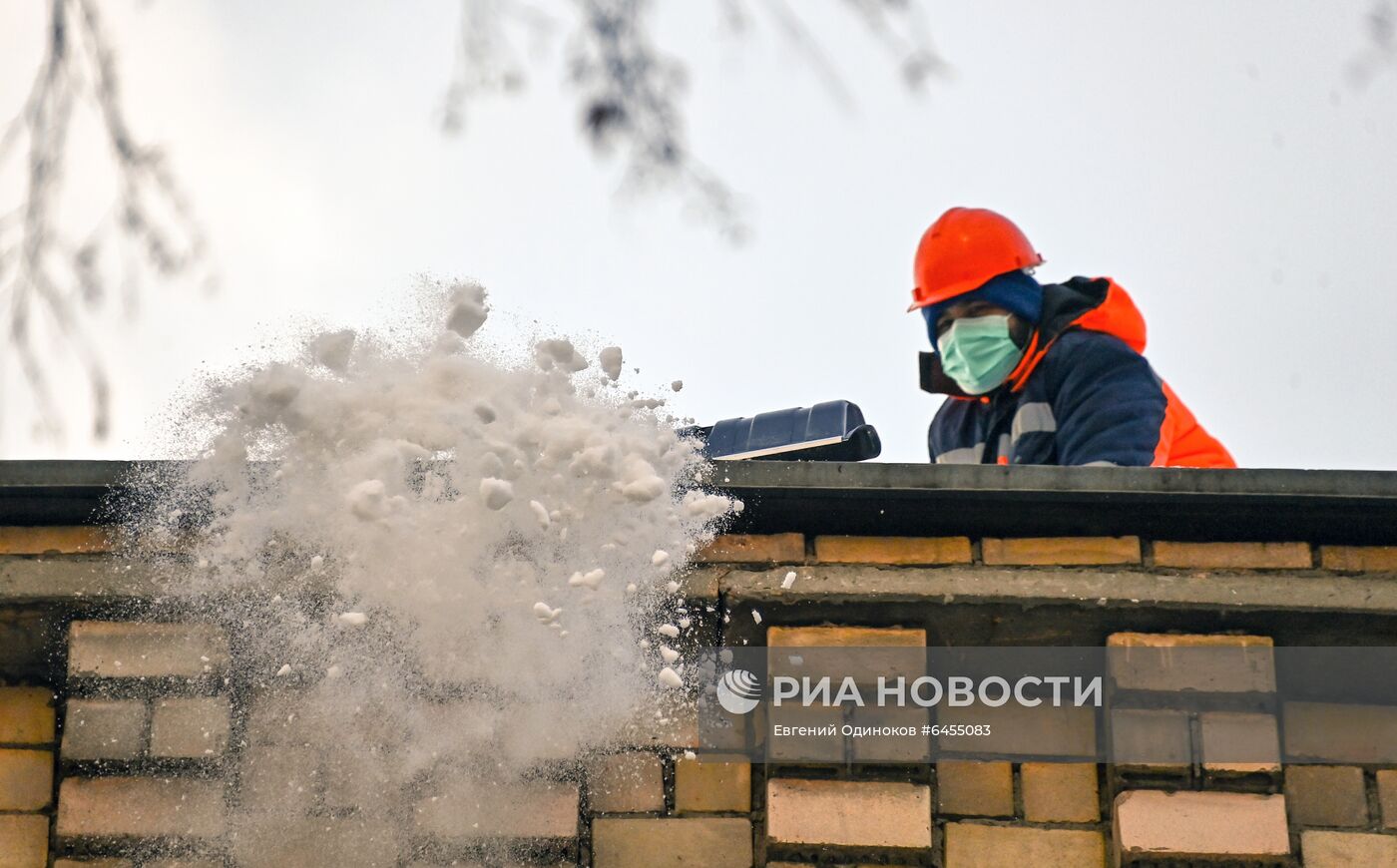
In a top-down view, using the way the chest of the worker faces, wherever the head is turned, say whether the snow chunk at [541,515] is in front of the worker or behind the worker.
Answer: in front

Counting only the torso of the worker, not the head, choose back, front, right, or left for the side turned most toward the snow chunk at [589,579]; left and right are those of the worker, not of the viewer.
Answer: front

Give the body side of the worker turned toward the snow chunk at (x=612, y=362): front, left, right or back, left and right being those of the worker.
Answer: front

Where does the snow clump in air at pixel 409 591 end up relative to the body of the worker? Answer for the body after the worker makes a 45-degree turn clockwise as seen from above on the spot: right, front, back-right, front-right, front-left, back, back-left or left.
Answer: front-left
